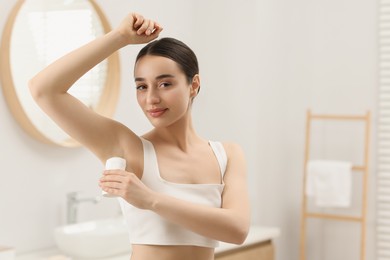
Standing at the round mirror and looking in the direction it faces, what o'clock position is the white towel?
The white towel is roughly at 10 o'clock from the round mirror.

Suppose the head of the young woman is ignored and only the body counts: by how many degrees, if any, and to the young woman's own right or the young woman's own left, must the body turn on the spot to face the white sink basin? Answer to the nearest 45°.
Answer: approximately 180°

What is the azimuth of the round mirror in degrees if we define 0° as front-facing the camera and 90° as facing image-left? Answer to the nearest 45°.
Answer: approximately 315°

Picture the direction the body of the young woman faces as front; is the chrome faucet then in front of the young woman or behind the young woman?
behind

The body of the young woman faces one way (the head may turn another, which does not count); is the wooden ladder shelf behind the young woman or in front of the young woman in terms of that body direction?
behind

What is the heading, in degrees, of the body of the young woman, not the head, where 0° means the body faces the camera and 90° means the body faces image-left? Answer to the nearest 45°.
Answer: approximately 0°

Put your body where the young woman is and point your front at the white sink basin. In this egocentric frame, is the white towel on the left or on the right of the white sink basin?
right

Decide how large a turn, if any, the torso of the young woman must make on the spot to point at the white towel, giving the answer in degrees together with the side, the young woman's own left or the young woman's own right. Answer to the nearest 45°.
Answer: approximately 135° to the young woman's own left
